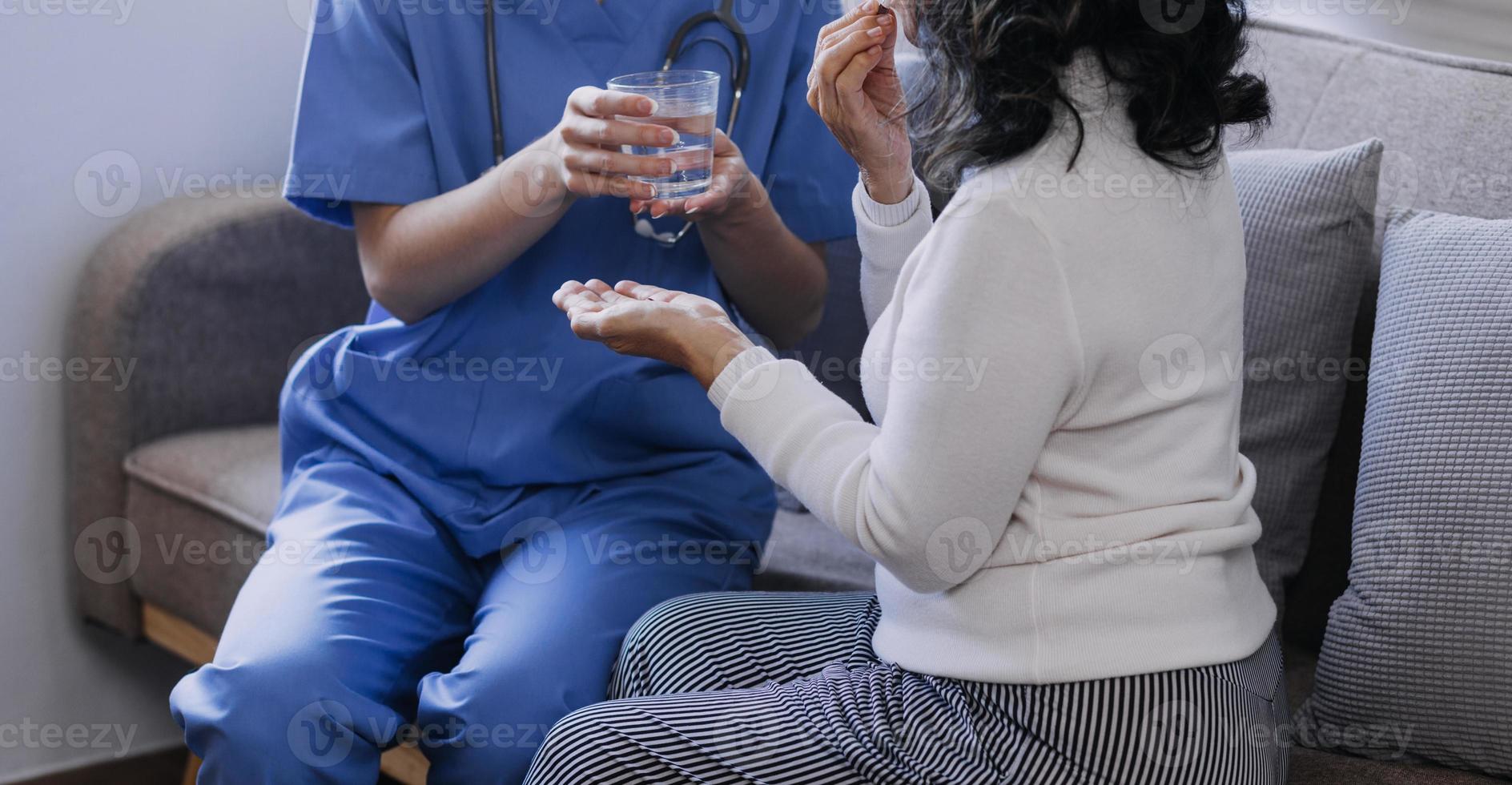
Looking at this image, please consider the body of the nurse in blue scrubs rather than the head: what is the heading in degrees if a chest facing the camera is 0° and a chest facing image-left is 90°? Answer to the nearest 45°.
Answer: approximately 0°

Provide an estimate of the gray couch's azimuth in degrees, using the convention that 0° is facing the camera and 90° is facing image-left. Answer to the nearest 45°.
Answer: approximately 45°

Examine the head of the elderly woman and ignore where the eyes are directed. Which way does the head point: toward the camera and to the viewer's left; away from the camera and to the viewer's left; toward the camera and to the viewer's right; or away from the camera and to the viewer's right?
away from the camera and to the viewer's left

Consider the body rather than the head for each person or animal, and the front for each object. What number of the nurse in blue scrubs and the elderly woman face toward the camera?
1

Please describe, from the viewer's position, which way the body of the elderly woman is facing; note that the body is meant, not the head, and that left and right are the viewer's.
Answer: facing away from the viewer and to the left of the viewer

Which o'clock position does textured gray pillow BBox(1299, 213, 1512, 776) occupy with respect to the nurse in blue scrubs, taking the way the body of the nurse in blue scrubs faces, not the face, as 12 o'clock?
The textured gray pillow is roughly at 10 o'clock from the nurse in blue scrubs.
